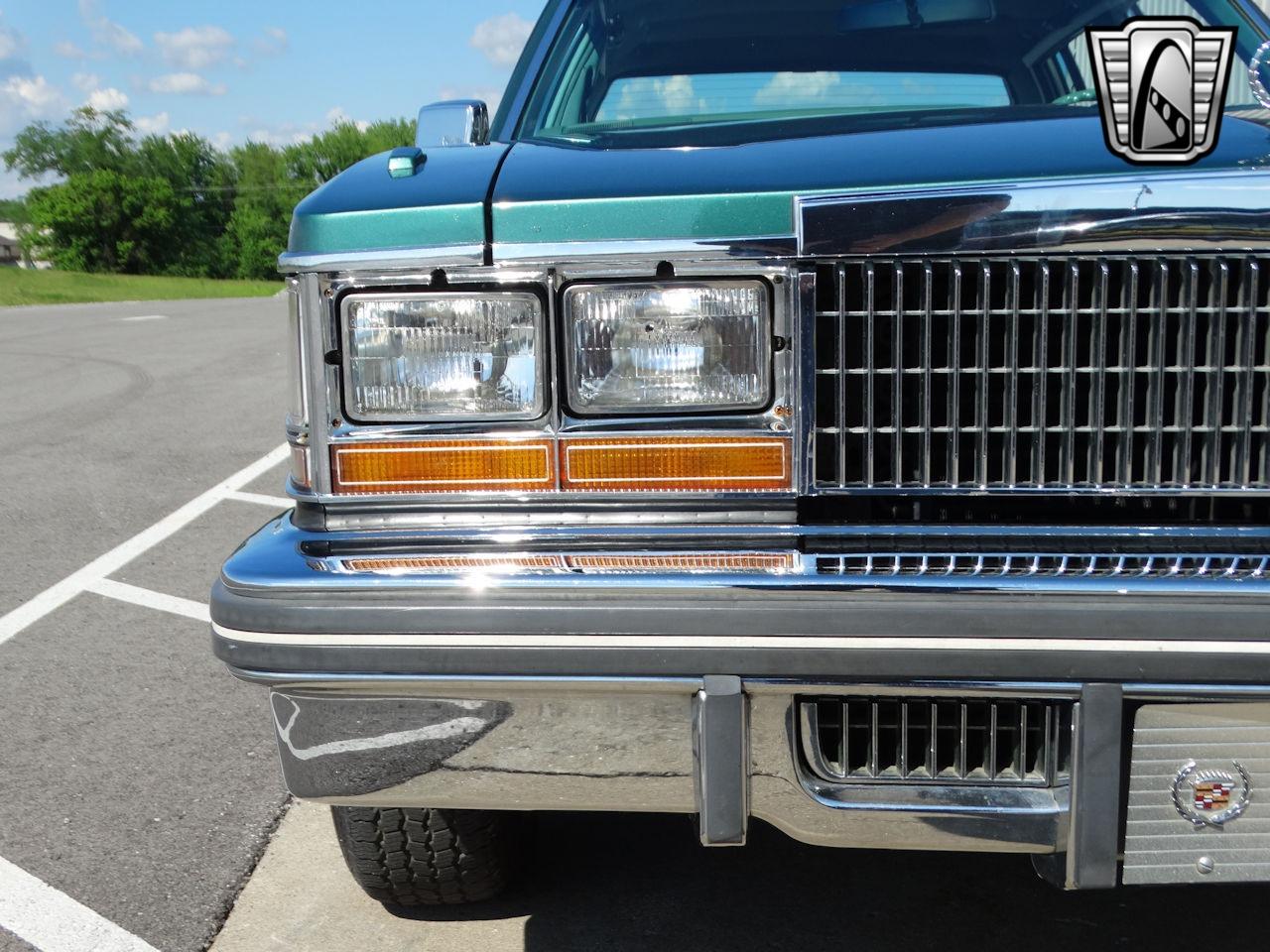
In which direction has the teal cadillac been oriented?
toward the camera
